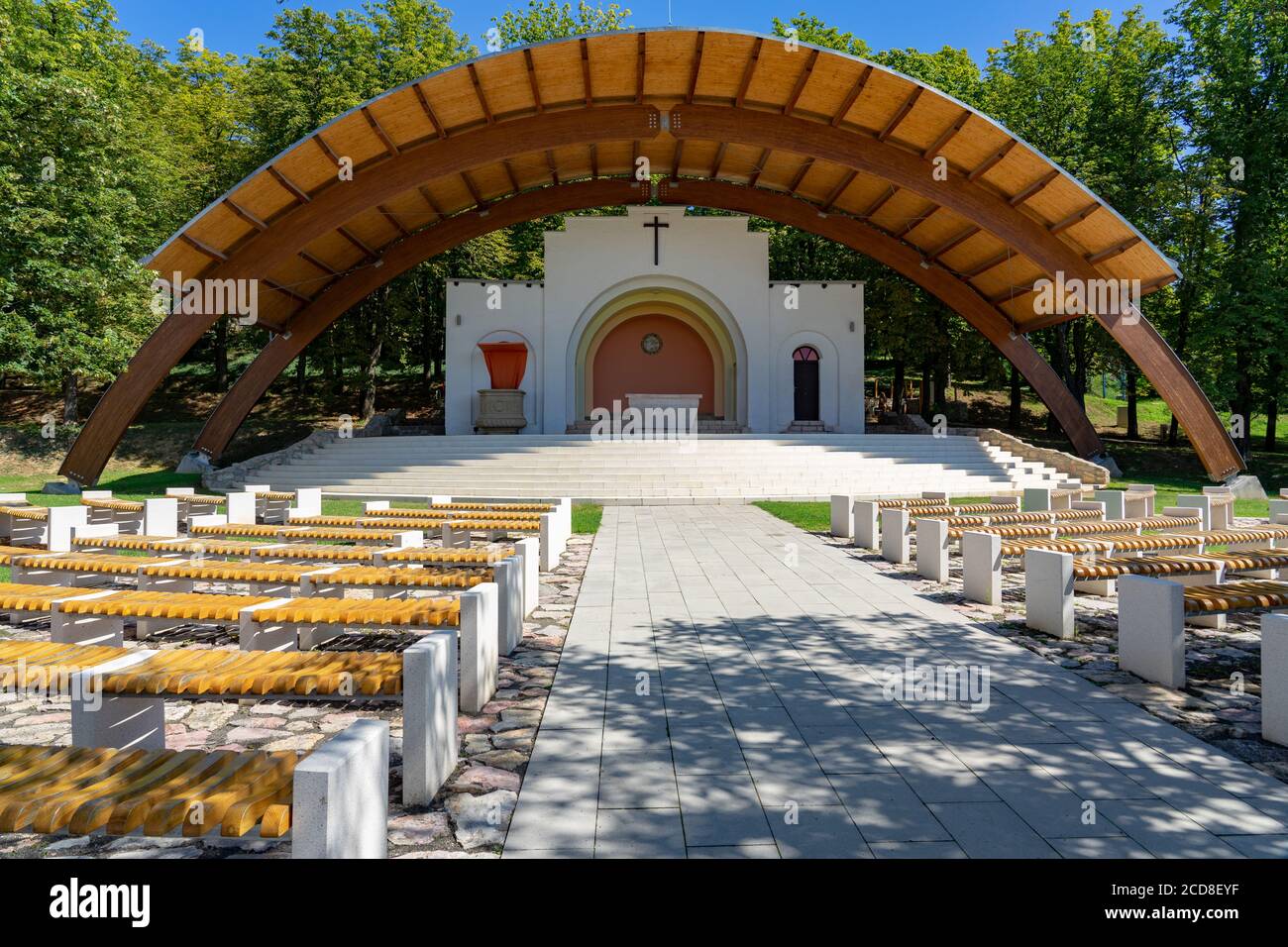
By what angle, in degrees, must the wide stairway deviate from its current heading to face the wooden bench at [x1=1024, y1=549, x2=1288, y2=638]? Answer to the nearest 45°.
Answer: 0° — it already faces it

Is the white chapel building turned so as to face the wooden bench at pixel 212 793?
yes

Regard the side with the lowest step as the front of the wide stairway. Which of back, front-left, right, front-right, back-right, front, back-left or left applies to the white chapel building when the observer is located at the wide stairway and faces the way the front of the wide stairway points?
back

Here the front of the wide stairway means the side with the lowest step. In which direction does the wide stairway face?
toward the camera

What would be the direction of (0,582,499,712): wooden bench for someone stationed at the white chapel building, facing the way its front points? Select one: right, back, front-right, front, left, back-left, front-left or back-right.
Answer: front

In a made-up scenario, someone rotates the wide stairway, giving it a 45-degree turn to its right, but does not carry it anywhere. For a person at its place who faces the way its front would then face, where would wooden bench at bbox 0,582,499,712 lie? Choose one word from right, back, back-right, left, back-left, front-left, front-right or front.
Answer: front-left

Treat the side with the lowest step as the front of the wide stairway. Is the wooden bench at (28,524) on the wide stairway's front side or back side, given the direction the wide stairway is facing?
on the front side

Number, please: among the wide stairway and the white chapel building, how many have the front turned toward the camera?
2

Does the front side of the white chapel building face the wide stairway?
yes

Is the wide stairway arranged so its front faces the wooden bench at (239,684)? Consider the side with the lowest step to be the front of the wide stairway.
yes

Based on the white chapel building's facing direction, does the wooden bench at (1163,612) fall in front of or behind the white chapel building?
in front

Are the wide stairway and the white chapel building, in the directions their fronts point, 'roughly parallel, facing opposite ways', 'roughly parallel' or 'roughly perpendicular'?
roughly parallel

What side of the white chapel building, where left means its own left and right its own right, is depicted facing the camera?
front

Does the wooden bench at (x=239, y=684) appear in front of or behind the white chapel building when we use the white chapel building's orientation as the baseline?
in front
